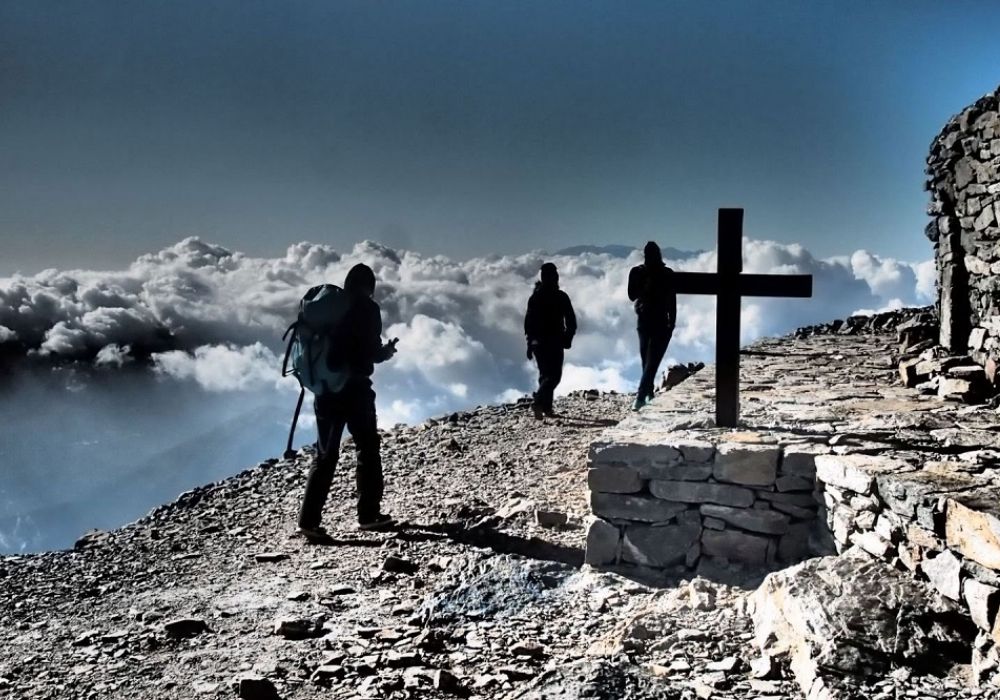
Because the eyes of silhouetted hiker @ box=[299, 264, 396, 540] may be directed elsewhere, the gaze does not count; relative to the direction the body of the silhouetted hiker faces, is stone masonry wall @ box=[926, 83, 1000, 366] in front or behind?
in front

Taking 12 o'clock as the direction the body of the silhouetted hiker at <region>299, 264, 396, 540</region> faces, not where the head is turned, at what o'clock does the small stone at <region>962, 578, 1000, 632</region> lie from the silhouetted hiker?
The small stone is roughly at 2 o'clock from the silhouetted hiker.

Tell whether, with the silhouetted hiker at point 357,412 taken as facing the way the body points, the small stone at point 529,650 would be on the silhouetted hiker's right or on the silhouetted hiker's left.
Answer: on the silhouetted hiker's right

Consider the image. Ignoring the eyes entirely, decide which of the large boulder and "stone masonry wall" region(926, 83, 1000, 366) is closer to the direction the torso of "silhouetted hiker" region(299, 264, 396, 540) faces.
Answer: the stone masonry wall

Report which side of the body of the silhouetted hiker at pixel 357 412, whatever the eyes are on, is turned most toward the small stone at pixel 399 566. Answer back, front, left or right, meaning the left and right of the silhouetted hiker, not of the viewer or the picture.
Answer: right

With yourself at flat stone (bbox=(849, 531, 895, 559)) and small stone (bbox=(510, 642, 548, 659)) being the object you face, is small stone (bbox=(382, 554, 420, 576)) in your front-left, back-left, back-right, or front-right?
front-right

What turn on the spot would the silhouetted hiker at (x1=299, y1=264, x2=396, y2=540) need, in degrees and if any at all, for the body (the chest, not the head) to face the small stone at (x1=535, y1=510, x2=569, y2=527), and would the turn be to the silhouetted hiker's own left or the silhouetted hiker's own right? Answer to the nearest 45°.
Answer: approximately 45° to the silhouetted hiker's own right

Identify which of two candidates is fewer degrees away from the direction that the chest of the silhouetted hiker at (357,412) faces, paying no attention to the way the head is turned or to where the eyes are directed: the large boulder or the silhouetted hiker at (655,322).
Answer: the silhouetted hiker

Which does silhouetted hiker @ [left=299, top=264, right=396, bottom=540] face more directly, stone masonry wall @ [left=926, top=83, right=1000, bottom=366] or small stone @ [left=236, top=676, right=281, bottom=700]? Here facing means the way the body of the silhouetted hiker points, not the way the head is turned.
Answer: the stone masonry wall

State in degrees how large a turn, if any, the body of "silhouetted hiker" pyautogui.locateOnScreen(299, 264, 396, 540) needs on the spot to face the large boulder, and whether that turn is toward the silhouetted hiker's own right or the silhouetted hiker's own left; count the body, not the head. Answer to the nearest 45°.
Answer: approximately 45° to the silhouetted hiker's own right

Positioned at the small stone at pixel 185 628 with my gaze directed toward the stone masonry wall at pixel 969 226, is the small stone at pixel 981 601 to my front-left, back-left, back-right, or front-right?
front-right

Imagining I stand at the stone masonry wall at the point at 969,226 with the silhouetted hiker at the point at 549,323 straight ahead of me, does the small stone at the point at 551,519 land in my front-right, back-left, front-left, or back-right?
front-left

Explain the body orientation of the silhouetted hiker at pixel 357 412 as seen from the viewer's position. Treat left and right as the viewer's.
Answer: facing to the right of the viewer

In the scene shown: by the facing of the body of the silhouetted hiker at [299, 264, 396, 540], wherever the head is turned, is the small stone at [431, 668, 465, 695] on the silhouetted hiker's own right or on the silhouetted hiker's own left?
on the silhouetted hiker's own right

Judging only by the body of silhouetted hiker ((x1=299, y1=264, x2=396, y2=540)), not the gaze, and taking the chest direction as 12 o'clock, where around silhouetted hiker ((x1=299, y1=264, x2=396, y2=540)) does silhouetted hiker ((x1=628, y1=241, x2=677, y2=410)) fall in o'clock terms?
silhouetted hiker ((x1=628, y1=241, x2=677, y2=410)) is roughly at 11 o'clock from silhouetted hiker ((x1=299, y1=264, x2=396, y2=540)).

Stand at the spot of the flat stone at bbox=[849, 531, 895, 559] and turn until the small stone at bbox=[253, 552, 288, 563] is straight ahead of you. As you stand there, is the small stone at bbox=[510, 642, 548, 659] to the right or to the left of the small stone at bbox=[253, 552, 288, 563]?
left
